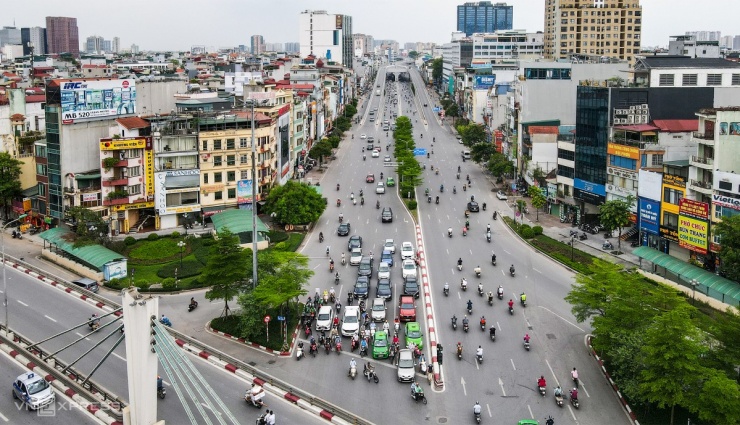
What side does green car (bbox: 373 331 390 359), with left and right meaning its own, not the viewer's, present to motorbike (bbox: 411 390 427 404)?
front

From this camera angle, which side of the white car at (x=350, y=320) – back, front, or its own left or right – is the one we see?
front

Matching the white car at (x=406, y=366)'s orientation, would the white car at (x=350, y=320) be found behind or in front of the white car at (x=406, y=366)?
behind

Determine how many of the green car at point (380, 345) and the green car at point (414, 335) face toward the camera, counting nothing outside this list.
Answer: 2

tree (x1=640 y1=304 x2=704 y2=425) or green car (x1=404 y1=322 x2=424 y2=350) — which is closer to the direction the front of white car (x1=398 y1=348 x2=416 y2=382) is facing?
the tree

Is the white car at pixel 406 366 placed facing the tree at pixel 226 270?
no

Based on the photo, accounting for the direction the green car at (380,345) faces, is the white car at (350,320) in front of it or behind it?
behind

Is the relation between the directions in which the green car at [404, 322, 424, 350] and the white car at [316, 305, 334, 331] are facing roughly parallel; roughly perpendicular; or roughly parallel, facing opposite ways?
roughly parallel

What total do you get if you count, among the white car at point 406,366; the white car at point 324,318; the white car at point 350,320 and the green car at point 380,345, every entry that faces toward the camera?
4

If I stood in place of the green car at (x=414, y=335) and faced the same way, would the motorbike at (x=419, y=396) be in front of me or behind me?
in front

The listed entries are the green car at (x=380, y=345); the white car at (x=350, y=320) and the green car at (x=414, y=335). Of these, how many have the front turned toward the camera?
3

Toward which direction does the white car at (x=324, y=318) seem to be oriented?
toward the camera

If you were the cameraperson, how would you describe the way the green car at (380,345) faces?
facing the viewer

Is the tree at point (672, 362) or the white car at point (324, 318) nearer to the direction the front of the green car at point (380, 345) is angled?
the tree

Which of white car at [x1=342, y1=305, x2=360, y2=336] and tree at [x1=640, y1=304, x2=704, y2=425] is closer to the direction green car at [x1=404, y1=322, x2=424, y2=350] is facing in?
the tree
